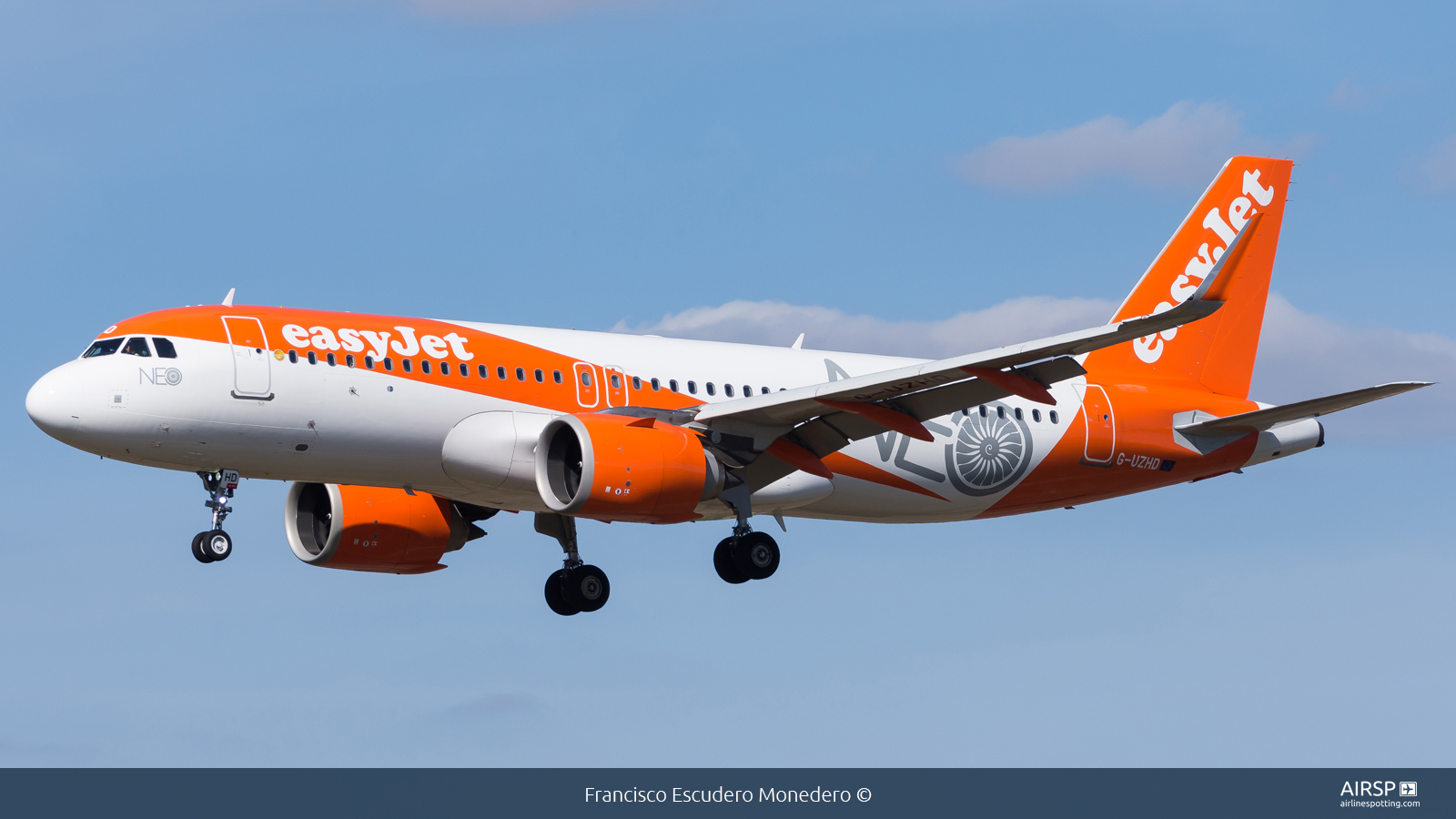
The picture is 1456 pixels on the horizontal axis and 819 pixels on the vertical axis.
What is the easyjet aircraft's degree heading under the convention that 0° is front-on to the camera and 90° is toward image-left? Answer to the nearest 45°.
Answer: approximately 45°
